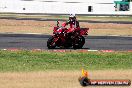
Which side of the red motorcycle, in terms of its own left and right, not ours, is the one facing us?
left
